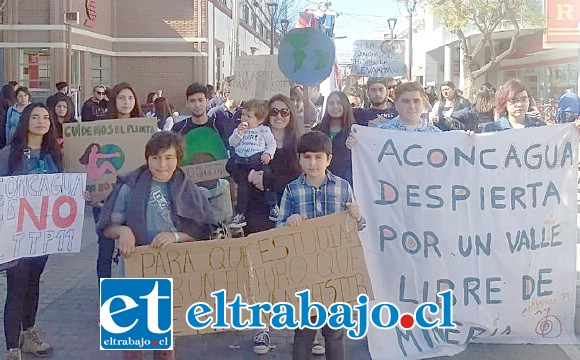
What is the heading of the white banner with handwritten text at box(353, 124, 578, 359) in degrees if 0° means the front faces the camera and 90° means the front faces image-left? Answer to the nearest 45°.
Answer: approximately 0°

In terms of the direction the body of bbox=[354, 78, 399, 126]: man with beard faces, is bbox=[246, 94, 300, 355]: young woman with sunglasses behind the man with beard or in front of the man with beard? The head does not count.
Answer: in front

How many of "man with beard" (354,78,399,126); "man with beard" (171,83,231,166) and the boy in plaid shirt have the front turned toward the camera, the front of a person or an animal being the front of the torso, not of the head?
3

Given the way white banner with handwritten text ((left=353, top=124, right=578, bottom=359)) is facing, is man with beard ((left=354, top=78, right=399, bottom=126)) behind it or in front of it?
behind

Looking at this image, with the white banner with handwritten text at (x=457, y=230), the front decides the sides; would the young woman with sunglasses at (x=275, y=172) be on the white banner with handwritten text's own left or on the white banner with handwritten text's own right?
on the white banner with handwritten text's own right

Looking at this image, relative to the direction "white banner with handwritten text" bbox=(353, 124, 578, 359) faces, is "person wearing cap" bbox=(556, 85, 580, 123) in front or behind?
behind

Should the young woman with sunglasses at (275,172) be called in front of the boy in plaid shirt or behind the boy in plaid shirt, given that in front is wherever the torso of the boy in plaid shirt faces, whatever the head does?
behind

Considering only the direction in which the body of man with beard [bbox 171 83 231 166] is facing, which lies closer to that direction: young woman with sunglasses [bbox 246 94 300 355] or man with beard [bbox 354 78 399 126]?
the young woman with sunglasses
